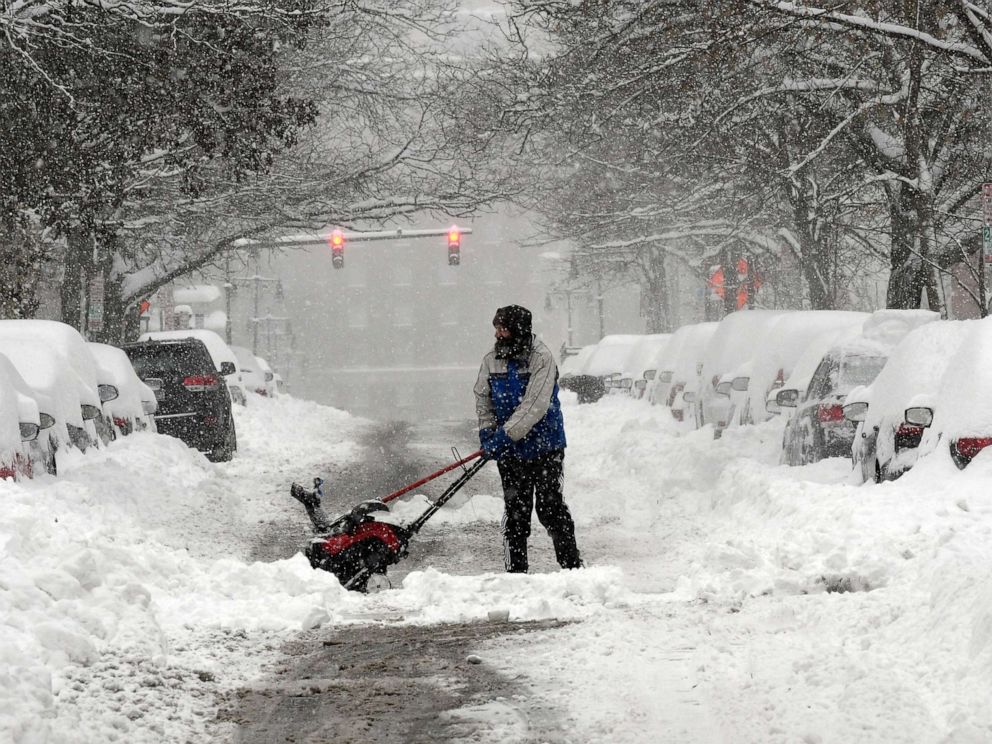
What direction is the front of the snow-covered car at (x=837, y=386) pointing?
away from the camera

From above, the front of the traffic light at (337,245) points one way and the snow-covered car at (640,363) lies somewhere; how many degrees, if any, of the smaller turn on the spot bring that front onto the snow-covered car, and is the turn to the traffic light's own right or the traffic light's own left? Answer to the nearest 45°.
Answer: approximately 45° to the traffic light's own left

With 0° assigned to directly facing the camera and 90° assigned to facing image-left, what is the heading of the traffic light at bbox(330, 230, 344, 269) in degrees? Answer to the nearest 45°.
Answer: approximately 0°

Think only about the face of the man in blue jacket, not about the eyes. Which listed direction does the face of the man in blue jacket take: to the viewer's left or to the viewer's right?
to the viewer's left

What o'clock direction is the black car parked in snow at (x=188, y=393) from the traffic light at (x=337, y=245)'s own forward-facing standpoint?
The black car parked in snow is roughly at 12 o'clock from the traffic light.

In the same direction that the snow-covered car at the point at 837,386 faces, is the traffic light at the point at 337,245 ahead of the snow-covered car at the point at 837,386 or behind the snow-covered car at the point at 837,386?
ahead

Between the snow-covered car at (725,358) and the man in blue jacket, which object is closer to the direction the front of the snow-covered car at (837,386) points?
the snow-covered car

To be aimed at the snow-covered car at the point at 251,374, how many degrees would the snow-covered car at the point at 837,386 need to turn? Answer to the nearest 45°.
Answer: approximately 45° to its left

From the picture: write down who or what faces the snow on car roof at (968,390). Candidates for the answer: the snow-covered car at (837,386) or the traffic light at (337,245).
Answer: the traffic light

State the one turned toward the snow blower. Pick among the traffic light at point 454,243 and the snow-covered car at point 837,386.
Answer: the traffic light

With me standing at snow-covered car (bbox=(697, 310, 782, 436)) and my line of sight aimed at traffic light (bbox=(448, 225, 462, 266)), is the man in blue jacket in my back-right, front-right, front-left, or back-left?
back-left

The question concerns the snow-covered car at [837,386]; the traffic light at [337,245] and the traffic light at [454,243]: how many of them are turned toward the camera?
2

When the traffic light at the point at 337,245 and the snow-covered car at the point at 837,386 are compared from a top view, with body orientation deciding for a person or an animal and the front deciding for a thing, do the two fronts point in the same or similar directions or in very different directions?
very different directions

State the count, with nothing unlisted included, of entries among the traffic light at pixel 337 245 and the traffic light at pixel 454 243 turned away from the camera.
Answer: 0

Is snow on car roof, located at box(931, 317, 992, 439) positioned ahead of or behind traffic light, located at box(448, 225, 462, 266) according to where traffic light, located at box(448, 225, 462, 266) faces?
ahead

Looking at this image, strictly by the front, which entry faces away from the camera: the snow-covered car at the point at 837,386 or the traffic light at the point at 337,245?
the snow-covered car

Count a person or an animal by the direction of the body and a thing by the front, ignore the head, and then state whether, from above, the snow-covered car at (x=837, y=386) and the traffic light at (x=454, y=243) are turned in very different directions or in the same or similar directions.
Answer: very different directions
